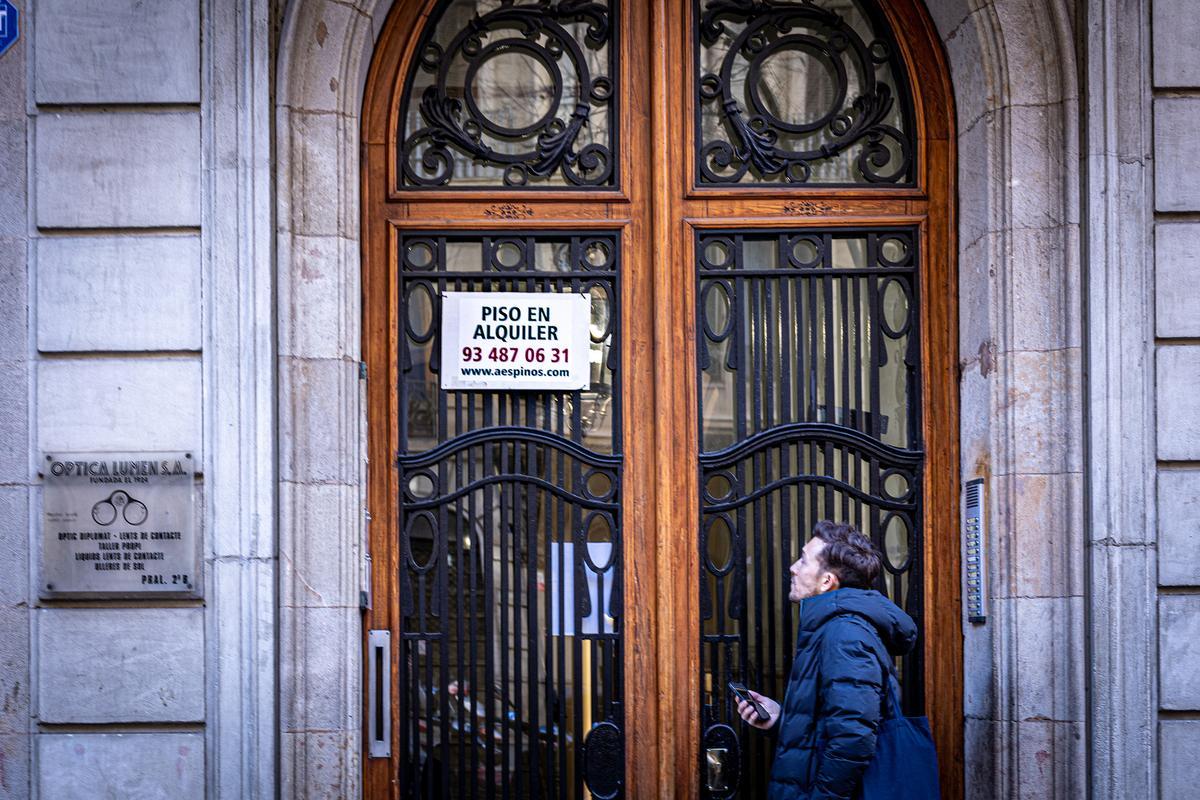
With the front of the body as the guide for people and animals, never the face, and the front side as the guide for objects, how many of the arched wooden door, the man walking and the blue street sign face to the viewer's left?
1

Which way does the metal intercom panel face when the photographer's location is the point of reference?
facing the viewer and to the left of the viewer

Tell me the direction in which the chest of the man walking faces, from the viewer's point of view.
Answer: to the viewer's left

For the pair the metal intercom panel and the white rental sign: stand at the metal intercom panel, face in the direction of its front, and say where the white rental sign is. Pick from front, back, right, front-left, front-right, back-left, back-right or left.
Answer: front-right

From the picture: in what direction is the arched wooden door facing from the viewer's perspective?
toward the camera

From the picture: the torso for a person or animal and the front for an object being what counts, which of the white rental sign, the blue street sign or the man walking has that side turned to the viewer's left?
the man walking

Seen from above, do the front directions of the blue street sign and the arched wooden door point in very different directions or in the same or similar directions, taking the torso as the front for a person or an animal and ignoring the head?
same or similar directions

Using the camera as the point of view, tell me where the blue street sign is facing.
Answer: facing the viewer

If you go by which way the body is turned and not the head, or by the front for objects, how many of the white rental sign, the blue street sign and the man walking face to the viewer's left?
1

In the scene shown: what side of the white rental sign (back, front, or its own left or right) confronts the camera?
front

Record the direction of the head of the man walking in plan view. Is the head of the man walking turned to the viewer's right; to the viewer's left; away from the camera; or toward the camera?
to the viewer's left

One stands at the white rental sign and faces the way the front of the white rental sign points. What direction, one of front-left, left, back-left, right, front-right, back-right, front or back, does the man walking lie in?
front-left

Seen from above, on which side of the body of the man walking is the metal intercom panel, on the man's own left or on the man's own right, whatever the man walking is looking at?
on the man's own right

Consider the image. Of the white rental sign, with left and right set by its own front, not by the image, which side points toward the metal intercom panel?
left

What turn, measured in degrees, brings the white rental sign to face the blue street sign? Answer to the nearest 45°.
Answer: approximately 90° to its right
